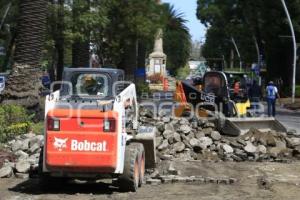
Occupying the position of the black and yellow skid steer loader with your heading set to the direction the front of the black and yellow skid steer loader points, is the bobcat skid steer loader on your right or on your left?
on your right

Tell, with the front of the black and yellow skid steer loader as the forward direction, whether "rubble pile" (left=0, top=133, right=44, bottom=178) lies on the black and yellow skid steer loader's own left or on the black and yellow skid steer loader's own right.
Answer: on the black and yellow skid steer loader's own right

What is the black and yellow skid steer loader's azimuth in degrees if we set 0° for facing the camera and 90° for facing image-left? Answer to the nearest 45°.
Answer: approximately 315°
